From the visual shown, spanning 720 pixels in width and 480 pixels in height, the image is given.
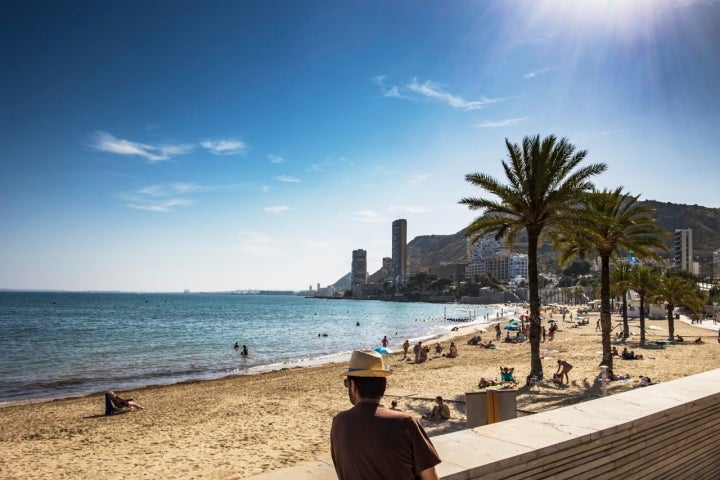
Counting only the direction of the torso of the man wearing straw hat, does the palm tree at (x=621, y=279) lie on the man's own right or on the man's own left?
on the man's own right

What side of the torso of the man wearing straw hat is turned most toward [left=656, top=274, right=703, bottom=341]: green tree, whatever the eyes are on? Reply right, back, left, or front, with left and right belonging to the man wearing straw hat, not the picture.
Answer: right

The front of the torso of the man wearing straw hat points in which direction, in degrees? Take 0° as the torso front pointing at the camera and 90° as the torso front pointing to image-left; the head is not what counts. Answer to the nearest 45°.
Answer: approximately 135°

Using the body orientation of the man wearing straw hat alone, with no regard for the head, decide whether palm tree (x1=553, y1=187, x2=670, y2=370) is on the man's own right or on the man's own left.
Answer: on the man's own right

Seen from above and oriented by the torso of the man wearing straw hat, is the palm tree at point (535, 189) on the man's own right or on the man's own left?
on the man's own right

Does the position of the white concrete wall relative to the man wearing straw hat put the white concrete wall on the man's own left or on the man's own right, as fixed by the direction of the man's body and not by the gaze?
on the man's own right
